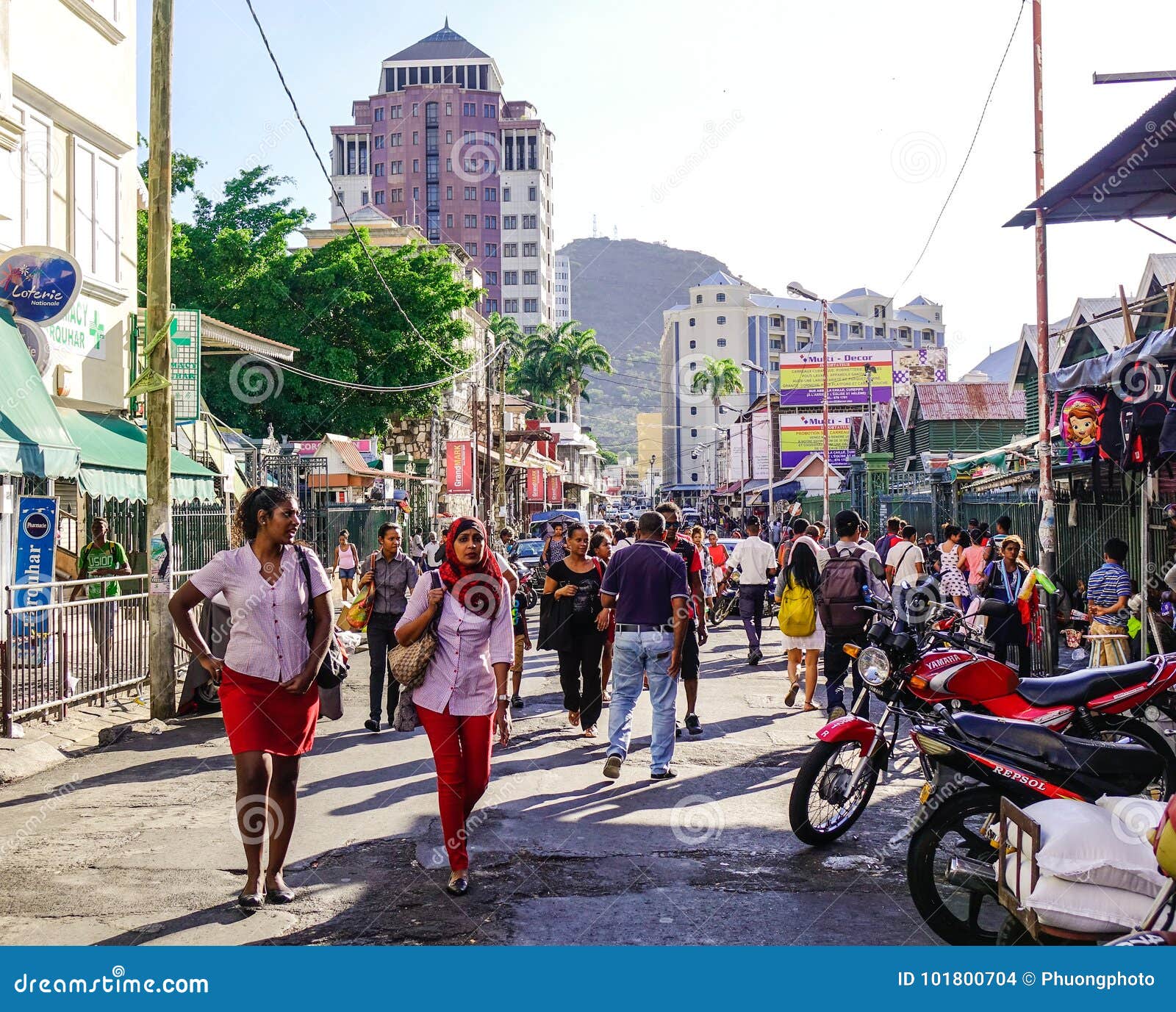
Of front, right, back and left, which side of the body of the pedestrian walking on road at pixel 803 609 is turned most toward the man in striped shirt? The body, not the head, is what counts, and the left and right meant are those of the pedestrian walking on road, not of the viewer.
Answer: right

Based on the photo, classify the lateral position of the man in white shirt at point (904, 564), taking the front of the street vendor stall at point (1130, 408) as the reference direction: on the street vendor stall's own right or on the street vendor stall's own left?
on the street vendor stall's own right

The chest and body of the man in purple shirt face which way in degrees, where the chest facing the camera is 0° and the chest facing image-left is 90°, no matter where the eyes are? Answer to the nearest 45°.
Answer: approximately 180°

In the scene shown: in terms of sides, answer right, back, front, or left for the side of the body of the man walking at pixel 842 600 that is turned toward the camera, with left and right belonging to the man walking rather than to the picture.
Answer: back

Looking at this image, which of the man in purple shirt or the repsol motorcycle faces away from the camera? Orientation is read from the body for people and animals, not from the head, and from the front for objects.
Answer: the man in purple shirt

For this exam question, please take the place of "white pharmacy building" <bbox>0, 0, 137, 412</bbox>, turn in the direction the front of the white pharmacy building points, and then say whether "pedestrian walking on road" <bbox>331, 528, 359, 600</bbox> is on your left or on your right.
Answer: on your left

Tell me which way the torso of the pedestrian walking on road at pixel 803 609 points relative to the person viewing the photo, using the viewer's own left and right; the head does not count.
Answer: facing away from the viewer

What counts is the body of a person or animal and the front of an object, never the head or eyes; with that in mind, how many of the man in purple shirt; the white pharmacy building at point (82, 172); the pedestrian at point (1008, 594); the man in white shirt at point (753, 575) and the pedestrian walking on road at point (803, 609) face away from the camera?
3

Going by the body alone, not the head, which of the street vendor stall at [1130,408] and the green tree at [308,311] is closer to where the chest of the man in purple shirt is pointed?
the green tree
